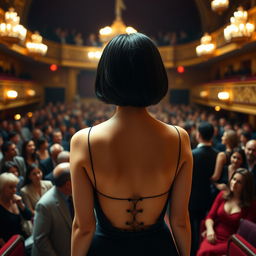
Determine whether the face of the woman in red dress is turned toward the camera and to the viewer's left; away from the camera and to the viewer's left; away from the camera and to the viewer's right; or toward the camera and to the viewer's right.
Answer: toward the camera and to the viewer's left

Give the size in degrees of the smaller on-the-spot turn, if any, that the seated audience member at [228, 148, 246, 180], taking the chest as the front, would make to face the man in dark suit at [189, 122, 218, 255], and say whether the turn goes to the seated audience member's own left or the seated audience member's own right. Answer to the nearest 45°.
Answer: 0° — they already face them

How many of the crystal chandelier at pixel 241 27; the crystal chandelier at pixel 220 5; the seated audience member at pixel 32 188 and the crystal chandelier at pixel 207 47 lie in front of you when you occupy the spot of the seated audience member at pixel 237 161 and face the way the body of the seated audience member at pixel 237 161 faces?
1

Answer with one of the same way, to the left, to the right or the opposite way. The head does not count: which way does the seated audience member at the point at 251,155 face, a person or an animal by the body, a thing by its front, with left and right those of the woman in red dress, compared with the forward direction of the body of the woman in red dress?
the same way

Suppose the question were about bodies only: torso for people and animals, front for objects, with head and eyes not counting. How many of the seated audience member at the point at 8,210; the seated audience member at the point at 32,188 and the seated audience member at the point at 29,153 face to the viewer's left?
0

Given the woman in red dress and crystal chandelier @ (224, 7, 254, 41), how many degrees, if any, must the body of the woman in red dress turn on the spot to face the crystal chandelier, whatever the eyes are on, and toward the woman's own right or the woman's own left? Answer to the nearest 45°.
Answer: approximately 135° to the woman's own right

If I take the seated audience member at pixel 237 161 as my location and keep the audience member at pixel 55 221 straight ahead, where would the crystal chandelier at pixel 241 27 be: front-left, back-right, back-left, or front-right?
back-right

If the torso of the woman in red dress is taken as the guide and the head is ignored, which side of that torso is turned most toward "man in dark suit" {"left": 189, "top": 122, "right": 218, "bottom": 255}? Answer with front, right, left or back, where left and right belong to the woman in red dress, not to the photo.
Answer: right

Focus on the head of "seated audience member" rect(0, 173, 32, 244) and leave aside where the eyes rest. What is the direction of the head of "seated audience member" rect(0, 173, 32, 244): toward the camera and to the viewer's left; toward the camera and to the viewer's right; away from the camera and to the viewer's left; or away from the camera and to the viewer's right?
toward the camera and to the viewer's right

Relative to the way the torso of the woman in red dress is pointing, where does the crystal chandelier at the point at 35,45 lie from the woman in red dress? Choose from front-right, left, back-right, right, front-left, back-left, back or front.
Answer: right

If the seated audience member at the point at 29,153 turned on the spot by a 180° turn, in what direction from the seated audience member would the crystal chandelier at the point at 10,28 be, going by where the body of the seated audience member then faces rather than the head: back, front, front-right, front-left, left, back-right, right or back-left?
front-right

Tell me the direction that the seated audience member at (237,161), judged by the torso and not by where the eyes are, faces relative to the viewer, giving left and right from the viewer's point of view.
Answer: facing the viewer and to the left of the viewer

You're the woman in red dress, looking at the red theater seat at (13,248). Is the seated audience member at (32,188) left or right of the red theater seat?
right

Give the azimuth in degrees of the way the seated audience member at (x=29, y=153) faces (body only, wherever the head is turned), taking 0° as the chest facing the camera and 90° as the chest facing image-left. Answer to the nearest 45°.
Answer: approximately 315°

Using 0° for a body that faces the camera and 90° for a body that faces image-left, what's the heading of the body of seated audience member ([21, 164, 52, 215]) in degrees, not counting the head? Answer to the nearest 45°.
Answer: approximately 315°

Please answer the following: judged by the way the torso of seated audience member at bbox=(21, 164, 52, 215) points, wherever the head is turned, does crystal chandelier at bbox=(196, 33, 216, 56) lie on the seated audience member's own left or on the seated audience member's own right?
on the seated audience member's own left

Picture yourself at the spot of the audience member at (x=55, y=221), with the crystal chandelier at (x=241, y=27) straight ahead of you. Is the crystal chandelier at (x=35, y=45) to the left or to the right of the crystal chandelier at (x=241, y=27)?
left

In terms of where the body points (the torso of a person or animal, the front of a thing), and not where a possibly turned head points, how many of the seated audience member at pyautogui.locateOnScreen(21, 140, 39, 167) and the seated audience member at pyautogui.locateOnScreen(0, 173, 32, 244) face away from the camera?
0

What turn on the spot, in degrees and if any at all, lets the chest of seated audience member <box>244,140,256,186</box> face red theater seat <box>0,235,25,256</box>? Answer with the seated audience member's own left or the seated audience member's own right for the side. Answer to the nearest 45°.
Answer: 0° — they already face it

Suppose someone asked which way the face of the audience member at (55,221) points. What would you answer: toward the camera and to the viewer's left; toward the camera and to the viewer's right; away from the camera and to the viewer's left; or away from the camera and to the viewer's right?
away from the camera and to the viewer's right
